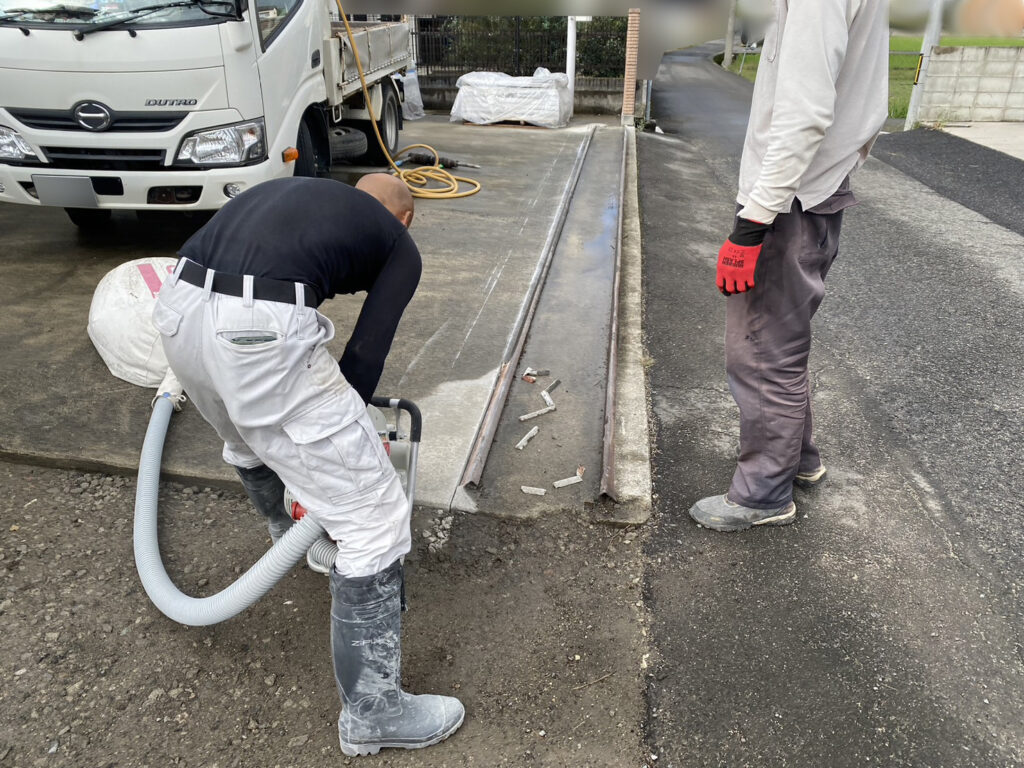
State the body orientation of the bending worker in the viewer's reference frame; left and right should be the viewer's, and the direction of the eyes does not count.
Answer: facing away from the viewer and to the right of the viewer

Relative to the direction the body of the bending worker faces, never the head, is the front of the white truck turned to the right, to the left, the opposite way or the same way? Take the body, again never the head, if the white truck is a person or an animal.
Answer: the opposite way

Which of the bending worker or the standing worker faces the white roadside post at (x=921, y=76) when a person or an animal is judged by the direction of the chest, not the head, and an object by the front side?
the bending worker

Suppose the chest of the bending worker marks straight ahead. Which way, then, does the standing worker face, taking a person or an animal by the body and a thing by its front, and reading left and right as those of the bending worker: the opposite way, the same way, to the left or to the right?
to the left

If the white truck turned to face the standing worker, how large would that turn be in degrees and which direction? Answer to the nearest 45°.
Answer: approximately 90° to its left

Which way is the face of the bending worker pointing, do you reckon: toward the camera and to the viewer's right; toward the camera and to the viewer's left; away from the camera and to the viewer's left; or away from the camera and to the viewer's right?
away from the camera and to the viewer's right

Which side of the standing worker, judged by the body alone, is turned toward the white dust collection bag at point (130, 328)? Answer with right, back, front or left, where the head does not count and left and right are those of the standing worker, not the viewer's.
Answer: front

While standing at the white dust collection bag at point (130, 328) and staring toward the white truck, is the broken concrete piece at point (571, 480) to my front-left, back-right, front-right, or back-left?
back-right

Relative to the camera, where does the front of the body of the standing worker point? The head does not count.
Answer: to the viewer's left

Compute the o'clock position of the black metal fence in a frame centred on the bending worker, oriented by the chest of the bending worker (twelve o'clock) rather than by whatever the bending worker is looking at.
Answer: The black metal fence is roughly at 11 o'clock from the bending worker.

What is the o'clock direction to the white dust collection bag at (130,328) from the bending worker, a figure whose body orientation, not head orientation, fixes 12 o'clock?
The white dust collection bag is roughly at 10 o'clock from the bending worker.

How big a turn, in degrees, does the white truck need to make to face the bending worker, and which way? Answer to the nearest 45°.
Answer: approximately 45° to its left

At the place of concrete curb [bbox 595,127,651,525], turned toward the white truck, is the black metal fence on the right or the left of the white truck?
right

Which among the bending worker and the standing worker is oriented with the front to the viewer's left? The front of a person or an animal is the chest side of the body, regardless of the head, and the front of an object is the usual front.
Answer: the standing worker

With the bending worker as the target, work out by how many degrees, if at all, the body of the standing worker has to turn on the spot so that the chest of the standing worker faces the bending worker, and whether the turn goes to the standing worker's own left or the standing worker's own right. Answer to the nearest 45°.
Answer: approximately 45° to the standing worker's own left

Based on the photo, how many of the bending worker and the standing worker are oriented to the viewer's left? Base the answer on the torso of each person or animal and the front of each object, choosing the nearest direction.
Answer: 1

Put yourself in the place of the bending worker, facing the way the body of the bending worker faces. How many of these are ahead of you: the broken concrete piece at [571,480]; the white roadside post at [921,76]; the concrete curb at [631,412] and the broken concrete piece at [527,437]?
4

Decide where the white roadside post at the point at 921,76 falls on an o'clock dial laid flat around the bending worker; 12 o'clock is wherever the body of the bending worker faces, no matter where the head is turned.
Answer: The white roadside post is roughly at 12 o'clock from the bending worker.

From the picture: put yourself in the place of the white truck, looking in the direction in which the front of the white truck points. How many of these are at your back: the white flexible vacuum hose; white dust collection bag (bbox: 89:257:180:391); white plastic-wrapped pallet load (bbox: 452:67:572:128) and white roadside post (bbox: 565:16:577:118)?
2

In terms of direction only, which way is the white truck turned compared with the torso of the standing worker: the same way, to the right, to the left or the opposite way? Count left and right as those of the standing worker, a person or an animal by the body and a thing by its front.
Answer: to the left
